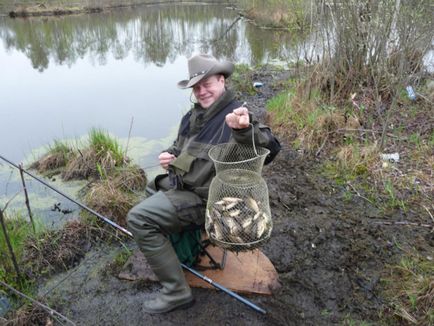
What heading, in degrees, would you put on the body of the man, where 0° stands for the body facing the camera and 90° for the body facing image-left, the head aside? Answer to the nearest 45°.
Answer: approximately 45°
